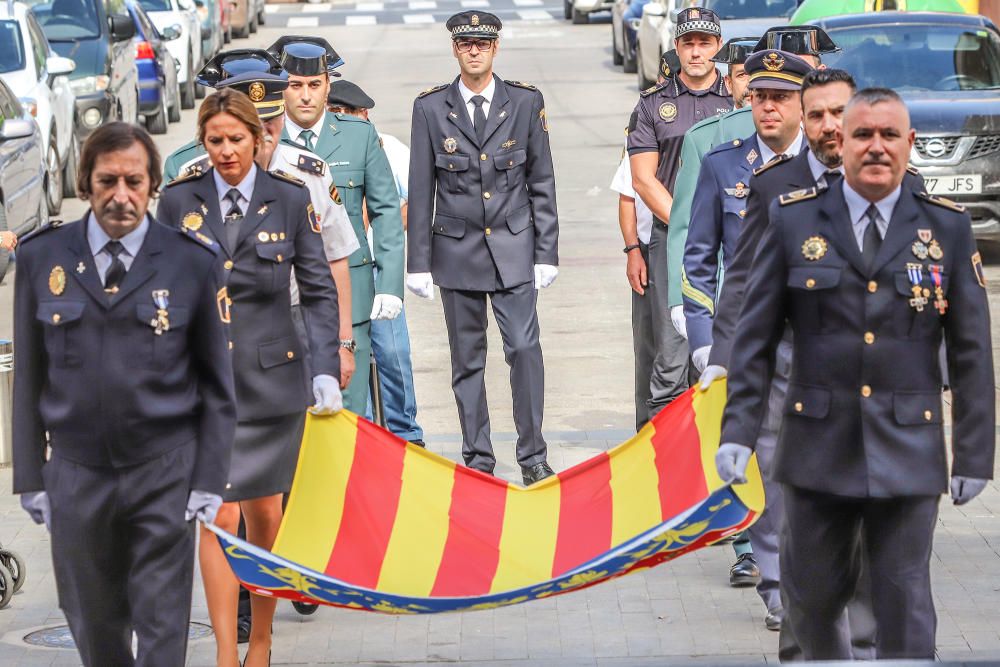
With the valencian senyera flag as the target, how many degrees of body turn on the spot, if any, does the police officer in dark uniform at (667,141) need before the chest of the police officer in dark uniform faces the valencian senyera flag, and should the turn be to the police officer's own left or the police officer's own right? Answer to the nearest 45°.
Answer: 0° — they already face it

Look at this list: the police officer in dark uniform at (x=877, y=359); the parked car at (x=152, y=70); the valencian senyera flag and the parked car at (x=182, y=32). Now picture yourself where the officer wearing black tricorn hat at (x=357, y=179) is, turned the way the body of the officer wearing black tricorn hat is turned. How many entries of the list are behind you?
2

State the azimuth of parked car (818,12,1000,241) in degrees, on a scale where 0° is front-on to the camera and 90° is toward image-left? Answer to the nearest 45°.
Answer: approximately 0°

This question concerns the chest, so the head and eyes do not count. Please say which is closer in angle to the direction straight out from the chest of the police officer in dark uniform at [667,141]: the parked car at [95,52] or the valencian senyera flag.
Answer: the valencian senyera flag

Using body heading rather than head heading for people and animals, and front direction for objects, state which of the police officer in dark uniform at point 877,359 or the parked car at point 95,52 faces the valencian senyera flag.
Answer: the parked car

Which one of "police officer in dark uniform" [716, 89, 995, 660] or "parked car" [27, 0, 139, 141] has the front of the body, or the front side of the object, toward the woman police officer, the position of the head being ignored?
the parked car

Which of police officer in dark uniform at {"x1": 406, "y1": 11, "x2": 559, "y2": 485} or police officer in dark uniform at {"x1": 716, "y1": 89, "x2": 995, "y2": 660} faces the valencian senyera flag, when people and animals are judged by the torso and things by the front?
police officer in dark uniform at {"x1": 406, "y1": 11, "x2": 559, "y2": 485}
